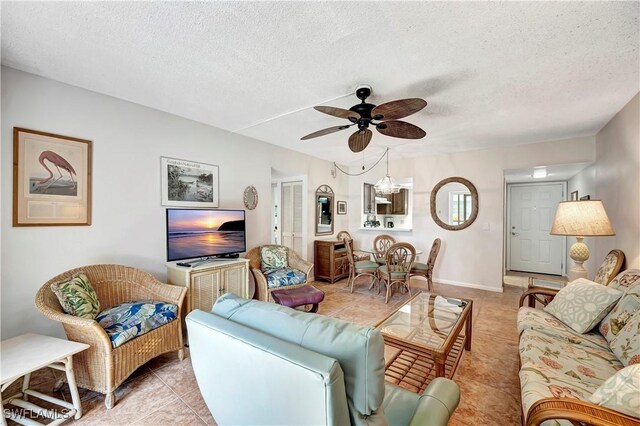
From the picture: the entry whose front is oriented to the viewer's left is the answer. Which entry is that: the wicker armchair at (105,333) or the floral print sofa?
the floral print sofa

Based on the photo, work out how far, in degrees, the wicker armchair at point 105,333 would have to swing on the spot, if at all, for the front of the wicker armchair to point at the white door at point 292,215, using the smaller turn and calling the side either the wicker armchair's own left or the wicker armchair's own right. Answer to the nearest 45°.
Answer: approximately 90° to the wicker armchair's own left

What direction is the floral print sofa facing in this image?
to the viewer's left

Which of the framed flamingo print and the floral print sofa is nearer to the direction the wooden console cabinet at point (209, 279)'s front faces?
the floral print sofa

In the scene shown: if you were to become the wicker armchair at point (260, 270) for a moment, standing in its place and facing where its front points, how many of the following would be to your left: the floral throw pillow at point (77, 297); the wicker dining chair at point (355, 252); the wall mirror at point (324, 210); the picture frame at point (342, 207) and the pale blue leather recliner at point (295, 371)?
3

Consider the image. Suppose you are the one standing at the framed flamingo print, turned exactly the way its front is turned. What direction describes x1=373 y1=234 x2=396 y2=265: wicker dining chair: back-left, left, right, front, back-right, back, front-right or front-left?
front-left

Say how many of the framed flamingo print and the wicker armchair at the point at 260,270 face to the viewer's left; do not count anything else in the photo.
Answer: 0

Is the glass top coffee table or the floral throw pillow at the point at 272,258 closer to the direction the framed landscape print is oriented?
the glass top coffee table

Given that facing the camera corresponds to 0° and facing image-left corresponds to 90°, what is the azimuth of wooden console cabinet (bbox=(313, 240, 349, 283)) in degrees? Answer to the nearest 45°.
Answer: approximately 315°

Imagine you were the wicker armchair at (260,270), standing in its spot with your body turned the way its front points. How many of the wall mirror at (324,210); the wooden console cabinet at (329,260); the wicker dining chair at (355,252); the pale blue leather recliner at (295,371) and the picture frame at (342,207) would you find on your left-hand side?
4

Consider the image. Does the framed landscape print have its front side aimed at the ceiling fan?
yes

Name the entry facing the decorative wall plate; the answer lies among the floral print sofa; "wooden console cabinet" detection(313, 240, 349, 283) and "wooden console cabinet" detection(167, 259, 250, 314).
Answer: the floral print sofa

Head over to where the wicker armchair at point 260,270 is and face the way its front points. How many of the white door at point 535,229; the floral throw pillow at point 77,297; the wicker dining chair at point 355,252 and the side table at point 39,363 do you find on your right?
2
